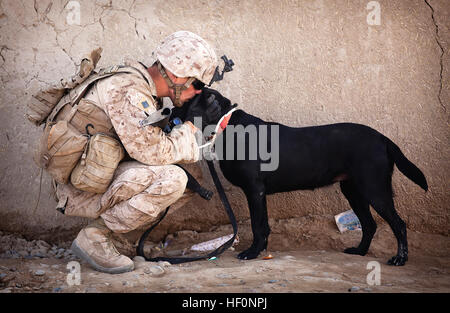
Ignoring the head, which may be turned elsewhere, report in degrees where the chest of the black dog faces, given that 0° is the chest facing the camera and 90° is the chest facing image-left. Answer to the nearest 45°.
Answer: approximately 90°

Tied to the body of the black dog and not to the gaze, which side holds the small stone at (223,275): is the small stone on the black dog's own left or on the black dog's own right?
on the black dog's own left

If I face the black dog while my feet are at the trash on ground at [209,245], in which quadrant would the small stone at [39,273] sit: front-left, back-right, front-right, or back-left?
back-right

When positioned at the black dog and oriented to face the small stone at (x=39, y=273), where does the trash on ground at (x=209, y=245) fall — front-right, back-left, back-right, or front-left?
front-right

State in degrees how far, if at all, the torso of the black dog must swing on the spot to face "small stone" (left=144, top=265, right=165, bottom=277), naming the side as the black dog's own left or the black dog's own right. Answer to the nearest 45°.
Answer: approximately 45° to the black dog's own left

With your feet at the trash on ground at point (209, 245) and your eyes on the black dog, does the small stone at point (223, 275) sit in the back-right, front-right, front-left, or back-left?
front-right

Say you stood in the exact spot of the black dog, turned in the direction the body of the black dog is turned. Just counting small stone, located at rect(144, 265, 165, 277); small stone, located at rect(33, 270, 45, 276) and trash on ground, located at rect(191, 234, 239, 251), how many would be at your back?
0

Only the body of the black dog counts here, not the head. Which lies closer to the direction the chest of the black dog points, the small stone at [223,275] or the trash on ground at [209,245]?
the trash on ground

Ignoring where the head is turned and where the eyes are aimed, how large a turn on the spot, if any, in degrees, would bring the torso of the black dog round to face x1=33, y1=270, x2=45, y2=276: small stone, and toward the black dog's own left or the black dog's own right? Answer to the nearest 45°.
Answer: approximately 45° to the black dog's own left

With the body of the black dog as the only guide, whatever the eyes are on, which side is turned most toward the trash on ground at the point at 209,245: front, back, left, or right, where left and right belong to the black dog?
front
